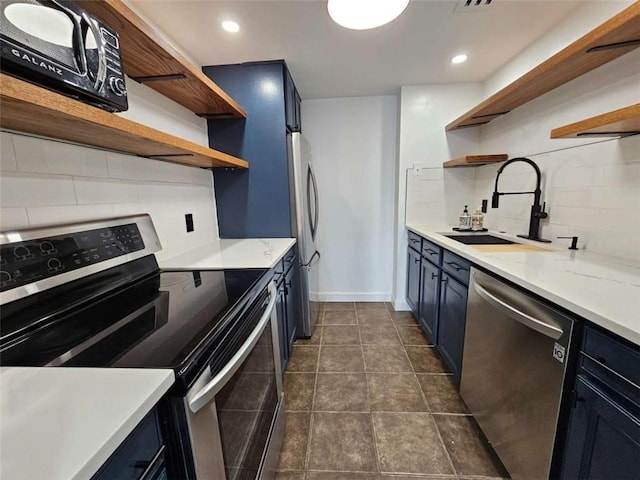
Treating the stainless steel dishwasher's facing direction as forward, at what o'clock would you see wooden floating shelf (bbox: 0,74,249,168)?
The wooden floating shelf is roughly at 12 o'clock from the stainless steel dishwasher.

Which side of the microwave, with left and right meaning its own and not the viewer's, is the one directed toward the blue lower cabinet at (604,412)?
front

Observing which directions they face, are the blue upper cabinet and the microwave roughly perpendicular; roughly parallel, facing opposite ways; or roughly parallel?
roughly parallel

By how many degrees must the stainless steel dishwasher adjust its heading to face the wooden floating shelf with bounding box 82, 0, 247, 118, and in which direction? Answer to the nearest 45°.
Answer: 0° — it already faces it

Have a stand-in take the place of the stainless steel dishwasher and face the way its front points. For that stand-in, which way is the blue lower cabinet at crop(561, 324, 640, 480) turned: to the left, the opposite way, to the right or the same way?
the same way

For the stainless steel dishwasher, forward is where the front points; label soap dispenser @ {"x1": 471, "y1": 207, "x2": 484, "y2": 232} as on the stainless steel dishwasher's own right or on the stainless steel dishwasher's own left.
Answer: on the stainless steel dishwasher's own right

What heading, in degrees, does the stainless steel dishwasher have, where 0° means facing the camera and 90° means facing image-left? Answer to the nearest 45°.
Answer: approximately 45°

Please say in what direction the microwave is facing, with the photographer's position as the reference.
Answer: facing the viewer and to the right of the viewer

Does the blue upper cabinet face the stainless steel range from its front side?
no

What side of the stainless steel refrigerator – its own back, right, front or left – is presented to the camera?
right

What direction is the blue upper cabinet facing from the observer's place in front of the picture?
facing to the right of the viewer

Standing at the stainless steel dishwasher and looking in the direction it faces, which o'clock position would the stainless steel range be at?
The stainless steel range is roughly at 12 o'clock from the stainless steel dishwasher.

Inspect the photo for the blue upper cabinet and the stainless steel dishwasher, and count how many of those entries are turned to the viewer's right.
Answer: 1

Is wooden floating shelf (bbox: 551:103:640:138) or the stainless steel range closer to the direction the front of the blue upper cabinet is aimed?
the wooden floating shelf

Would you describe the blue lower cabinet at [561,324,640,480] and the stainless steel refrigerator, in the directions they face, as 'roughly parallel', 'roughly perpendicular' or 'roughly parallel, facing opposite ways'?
roughly parallel, facing opposite ways

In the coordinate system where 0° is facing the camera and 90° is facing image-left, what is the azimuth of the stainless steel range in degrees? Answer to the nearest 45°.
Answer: approximately 315°

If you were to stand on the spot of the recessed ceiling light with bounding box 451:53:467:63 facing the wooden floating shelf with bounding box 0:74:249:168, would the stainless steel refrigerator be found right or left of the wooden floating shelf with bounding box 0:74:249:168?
right

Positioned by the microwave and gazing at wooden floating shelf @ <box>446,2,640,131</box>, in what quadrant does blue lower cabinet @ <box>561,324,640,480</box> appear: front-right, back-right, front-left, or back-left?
front-right

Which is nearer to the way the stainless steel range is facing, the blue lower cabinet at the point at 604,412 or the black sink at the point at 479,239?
the blue lower cabinet

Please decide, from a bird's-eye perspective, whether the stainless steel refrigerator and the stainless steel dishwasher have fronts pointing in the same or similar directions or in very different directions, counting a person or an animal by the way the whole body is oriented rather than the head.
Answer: very different directions
